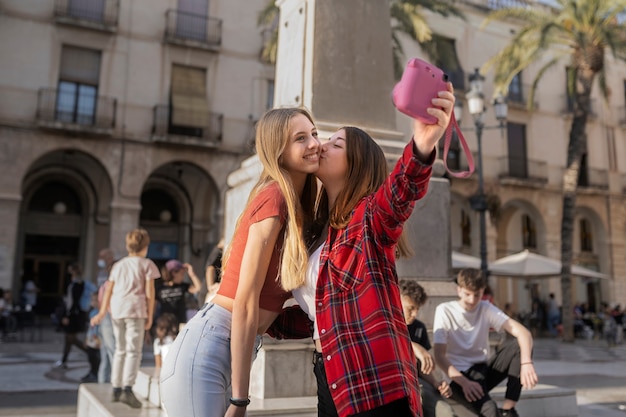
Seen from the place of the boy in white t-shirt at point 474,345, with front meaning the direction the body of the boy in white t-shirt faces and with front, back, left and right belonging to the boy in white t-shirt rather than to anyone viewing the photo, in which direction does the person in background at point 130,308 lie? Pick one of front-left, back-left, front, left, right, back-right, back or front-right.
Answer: right

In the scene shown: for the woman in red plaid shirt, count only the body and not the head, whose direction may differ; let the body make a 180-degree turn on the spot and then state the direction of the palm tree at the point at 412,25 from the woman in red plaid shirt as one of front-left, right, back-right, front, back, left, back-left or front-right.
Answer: front-left

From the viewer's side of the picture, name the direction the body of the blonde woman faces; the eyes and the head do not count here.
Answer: to the viewer's right

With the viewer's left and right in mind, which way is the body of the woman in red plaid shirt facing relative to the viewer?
facing the viewer and to the left of the viewer

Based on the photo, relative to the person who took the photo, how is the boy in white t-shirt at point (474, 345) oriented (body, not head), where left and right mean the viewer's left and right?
facing the viewer

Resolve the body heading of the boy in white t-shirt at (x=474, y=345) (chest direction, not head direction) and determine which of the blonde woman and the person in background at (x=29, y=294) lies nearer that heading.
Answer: the blonde woman

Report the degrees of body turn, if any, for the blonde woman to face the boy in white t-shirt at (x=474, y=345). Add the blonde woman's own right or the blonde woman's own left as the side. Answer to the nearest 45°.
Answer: approximately 45° to the blonde woman's own left

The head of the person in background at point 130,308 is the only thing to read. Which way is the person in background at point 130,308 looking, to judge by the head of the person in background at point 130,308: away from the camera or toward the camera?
away from the camera

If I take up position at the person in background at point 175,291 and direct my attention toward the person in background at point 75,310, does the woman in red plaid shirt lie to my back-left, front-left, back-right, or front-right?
back-left

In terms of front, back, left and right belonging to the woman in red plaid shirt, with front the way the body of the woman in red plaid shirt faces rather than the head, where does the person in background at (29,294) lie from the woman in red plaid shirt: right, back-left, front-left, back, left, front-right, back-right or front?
right

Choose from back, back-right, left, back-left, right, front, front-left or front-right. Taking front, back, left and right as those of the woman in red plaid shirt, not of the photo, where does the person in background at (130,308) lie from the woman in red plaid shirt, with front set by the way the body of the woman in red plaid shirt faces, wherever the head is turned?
right

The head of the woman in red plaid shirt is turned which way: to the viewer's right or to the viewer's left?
to the viewer's left
